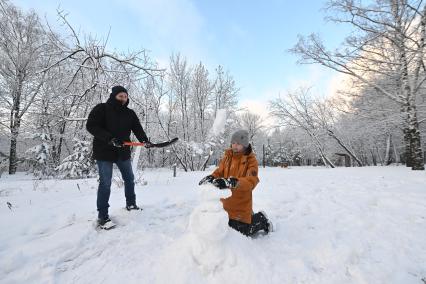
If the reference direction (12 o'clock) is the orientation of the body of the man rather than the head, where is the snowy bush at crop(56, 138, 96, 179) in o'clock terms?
The snowy bush is roughly at 7 o'clock from the man.

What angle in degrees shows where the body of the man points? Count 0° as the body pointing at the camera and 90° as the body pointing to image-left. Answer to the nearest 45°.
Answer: approximately 315°

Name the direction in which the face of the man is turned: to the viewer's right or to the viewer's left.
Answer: to the viewer's right
